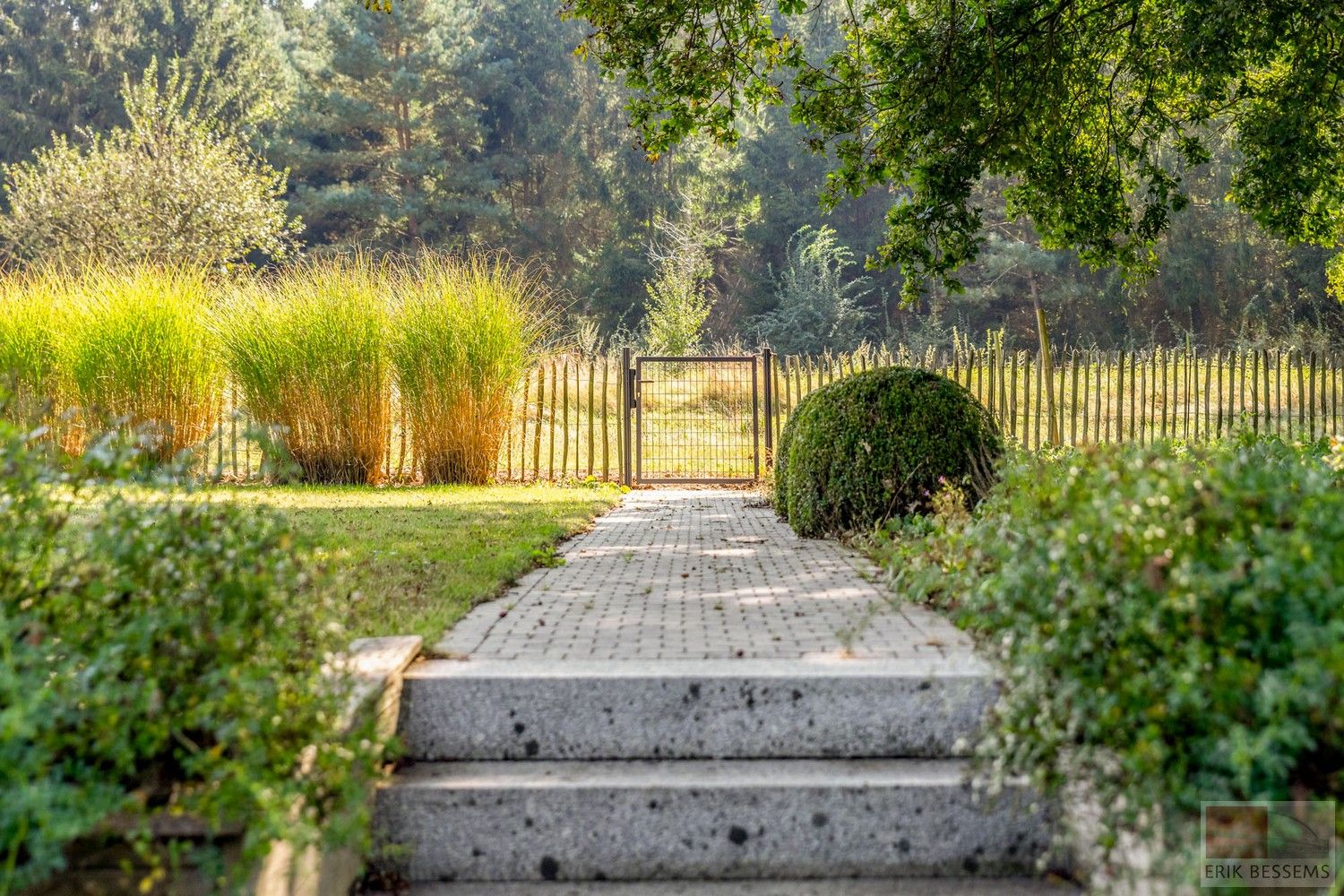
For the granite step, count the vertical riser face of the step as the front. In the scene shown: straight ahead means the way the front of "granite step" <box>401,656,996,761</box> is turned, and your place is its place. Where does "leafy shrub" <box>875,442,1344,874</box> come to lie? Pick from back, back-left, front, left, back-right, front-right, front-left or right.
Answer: front-left

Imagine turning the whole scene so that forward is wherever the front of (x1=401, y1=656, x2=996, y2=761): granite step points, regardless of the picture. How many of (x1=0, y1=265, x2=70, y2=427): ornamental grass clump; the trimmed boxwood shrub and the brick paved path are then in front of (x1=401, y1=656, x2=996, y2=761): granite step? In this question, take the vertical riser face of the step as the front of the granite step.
0

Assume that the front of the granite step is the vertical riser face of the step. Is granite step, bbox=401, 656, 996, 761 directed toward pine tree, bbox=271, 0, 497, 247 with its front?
no

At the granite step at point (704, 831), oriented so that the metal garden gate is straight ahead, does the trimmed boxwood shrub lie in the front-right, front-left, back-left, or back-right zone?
front-right

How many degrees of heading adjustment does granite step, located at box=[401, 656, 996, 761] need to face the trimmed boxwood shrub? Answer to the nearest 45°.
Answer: approximately 180°

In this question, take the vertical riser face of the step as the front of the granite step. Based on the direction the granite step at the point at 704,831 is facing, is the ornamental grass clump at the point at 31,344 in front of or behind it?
behind

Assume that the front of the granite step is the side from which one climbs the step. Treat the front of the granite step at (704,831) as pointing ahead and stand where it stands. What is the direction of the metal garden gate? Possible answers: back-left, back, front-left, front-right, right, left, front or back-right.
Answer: back

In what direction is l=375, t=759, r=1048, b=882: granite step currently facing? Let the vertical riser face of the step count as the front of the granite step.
toward the camera

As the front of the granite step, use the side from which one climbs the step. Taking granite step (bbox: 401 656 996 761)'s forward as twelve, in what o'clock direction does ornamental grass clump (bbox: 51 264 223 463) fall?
The ornamental grass clump is roughly at 5 o'clock from the granite step.

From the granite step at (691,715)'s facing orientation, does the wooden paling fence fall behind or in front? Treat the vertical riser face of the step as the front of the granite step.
behind

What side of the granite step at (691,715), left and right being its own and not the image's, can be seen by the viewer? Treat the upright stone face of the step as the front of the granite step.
front

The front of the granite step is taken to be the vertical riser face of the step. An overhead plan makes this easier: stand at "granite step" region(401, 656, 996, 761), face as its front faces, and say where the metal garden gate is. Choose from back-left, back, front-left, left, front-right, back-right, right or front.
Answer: back

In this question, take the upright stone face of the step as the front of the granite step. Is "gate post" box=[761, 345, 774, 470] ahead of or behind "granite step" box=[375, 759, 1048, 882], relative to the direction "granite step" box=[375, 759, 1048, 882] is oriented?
behind

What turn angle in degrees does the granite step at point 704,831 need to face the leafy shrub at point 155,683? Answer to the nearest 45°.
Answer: approximately 45° to its right

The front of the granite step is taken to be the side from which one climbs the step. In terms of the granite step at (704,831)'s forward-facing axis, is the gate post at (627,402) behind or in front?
behind

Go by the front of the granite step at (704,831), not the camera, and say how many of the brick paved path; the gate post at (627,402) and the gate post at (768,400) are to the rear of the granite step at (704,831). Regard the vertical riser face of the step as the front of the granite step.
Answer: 3

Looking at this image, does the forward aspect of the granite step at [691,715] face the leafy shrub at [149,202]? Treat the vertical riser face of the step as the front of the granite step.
no

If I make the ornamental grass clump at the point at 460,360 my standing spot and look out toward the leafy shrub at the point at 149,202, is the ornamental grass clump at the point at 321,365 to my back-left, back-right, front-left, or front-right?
front-left

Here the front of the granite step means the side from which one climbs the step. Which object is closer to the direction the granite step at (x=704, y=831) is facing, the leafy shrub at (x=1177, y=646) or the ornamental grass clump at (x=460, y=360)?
the leafy shrub

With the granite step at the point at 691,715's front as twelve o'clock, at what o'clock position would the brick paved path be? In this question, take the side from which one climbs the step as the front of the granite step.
The brick paved path is roughly at 6 o'clock from the granite step.
